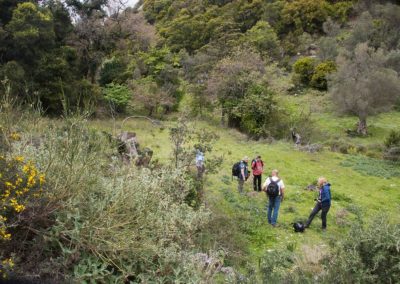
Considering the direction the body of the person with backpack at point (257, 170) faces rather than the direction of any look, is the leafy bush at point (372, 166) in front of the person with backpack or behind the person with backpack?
behind

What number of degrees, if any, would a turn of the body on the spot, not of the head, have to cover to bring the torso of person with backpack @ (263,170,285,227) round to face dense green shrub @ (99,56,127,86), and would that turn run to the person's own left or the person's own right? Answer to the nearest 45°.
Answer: approximately 45° to the person's own left

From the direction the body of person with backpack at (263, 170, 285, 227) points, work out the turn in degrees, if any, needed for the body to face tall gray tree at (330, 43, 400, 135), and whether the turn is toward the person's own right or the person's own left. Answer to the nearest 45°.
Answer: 0° — they already face it

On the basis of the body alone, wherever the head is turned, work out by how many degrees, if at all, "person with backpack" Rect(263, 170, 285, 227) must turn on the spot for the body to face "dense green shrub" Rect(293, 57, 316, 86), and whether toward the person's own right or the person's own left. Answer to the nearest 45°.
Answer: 0° — they already face it

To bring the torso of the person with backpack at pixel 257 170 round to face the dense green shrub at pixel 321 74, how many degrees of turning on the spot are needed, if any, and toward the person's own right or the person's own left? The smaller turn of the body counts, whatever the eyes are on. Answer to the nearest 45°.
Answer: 0° — they already face it

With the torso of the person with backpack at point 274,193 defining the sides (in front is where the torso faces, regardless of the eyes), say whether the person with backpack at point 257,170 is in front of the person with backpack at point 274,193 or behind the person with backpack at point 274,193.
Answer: in front

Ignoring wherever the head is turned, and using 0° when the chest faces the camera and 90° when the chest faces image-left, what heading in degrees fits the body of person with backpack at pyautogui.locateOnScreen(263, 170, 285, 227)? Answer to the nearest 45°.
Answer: approximately 180°

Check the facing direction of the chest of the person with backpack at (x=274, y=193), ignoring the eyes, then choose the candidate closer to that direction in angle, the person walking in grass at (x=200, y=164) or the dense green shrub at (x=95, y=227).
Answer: the person walking in grass

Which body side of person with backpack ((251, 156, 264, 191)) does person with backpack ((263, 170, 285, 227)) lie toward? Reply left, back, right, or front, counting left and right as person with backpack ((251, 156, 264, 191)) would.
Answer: front
